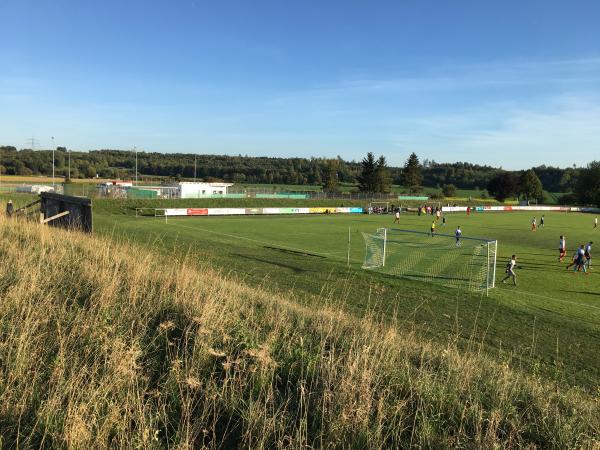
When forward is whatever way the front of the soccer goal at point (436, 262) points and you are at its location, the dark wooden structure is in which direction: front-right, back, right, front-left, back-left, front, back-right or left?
back

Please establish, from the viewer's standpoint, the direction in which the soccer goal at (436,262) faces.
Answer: facing away from the viewer and to the right of the viewer
